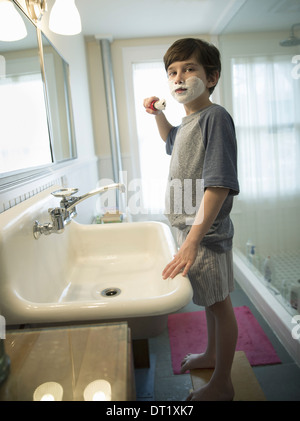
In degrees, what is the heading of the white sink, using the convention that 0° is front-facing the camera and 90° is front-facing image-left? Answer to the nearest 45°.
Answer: approximately 270°

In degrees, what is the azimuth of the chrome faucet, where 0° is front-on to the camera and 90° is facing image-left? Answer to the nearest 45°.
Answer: approximately 270°
